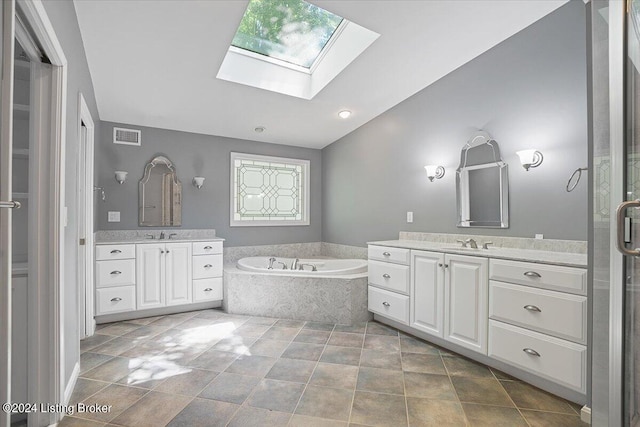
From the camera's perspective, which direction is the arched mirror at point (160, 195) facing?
toward the camera

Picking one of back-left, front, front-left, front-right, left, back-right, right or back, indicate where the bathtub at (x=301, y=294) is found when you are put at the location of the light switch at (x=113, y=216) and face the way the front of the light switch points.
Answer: front-left

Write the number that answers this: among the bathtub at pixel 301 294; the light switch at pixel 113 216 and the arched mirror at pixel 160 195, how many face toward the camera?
3

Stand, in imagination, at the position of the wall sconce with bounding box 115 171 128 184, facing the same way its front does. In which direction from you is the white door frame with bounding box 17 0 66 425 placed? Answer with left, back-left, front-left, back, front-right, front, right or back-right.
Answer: front

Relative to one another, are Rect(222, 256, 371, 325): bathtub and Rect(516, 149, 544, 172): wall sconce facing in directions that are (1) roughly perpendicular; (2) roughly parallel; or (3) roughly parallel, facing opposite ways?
roughly perpendicular

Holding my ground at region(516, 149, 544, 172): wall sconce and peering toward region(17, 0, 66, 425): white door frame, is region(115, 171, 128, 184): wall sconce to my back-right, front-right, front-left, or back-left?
front-right

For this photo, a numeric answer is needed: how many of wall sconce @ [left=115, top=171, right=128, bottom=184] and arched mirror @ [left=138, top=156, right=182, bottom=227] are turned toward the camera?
2

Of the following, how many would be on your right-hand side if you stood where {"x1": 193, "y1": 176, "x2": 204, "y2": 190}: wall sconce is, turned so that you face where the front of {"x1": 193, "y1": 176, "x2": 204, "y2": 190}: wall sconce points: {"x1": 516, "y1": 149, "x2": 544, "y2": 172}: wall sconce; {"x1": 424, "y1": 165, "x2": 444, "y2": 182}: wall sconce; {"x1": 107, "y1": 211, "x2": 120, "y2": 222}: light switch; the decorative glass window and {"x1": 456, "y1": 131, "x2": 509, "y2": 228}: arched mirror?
1

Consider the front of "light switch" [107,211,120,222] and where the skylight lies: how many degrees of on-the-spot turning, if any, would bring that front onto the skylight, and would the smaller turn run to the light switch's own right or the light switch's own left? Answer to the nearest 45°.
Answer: approximately 45° to the light switch's own left

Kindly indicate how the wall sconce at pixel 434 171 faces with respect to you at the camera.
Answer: facing the viewer and to the left of the viewer

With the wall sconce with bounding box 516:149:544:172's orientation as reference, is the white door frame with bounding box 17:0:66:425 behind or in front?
in front

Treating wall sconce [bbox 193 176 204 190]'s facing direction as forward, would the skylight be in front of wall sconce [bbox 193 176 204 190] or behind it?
in front

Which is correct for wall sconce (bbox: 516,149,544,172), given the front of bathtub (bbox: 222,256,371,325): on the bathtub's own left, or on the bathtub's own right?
on the bathtub's own left

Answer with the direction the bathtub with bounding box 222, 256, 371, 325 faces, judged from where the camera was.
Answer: facing the viewer

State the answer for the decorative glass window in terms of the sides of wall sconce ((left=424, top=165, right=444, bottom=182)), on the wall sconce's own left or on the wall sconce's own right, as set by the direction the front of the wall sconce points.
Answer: on the wall sconce's own right

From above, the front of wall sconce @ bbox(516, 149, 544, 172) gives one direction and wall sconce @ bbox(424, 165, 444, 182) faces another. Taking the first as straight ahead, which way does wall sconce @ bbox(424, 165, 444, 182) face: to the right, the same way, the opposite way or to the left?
the same way
